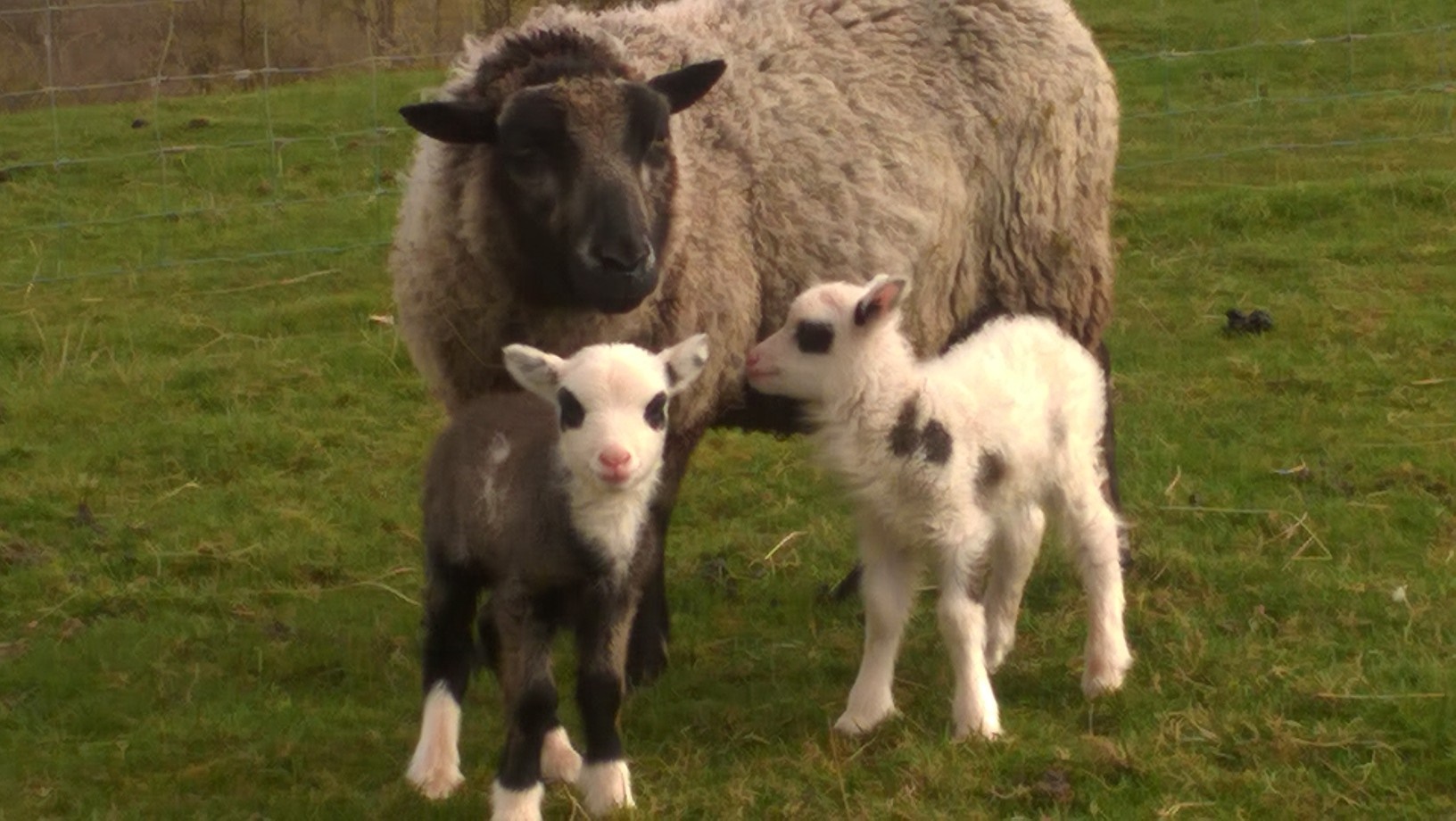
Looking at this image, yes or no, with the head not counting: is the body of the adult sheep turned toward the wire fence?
no

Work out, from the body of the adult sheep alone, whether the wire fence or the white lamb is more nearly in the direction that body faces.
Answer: the white lamb

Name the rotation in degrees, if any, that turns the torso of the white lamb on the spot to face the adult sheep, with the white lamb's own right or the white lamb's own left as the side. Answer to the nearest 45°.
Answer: approximately 90° to the white lamb's own right

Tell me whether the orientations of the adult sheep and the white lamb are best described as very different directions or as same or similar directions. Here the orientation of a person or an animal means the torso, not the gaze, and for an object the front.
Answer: same or similar directions

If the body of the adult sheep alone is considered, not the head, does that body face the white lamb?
no

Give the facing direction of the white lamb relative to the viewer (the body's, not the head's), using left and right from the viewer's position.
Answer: facing the viewer and to the left of the viewer

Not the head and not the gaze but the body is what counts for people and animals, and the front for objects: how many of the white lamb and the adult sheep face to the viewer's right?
0

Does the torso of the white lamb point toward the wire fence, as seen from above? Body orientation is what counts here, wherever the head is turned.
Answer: no
